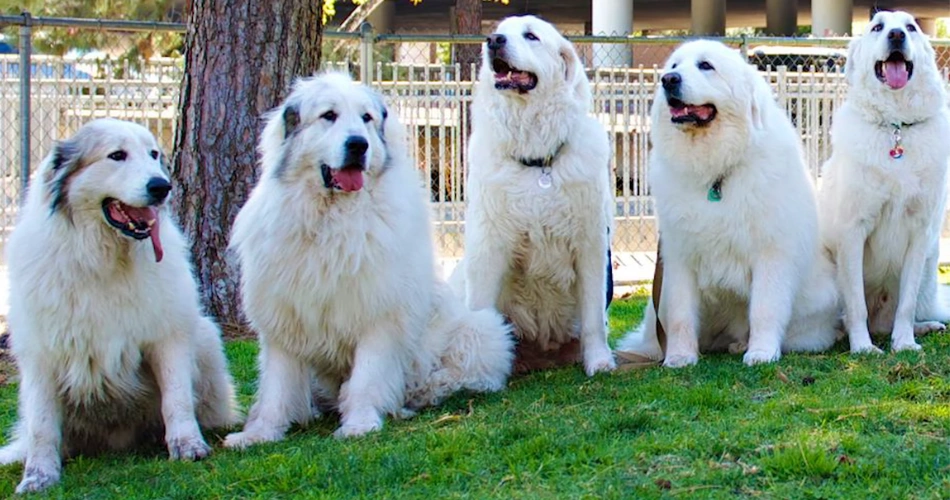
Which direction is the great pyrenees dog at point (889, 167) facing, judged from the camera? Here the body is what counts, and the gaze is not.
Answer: toward the camera

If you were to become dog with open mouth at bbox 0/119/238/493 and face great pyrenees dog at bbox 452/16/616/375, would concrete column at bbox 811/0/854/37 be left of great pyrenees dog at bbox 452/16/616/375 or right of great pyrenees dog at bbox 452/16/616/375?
left

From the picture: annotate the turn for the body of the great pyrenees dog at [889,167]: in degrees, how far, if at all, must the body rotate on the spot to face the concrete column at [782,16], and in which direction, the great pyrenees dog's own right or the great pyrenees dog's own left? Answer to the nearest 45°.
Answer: approximately 180°

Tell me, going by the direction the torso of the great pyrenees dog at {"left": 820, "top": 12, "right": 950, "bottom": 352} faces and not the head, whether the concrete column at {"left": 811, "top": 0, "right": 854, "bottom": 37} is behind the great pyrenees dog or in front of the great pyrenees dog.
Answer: behind

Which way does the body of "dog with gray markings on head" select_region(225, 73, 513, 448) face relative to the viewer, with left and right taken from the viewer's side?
facing the viewer and to the left of the viewer

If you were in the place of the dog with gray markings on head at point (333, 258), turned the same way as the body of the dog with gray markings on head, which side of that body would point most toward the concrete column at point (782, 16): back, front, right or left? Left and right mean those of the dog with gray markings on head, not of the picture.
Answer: back

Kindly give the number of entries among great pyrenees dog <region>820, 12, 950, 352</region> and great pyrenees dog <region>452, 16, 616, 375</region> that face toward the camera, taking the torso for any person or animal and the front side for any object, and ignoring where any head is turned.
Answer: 2

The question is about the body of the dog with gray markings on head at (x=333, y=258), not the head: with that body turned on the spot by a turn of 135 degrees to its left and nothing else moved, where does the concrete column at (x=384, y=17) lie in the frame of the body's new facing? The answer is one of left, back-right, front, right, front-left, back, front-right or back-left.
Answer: left

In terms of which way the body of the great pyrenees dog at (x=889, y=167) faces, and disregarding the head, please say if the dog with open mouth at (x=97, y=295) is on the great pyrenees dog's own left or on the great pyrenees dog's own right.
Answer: on the great pyrenees dog's own right

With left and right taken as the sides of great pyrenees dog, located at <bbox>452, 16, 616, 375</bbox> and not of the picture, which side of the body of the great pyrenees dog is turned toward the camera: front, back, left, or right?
front

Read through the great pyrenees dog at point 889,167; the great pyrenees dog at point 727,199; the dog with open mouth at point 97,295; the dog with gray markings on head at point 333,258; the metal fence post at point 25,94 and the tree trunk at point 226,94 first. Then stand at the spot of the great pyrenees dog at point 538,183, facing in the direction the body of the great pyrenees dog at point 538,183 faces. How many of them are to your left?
2
